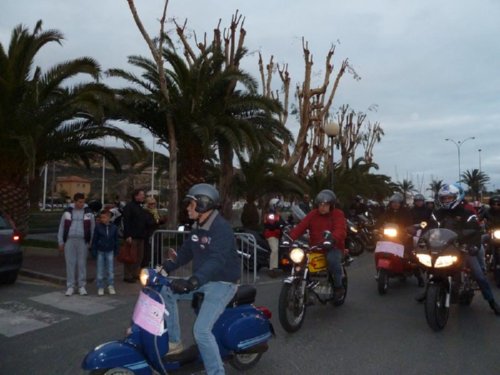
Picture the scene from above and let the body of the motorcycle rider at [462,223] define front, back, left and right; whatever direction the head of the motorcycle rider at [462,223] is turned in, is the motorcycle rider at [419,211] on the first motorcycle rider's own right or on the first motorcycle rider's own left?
on the first motorcycle rider's own right

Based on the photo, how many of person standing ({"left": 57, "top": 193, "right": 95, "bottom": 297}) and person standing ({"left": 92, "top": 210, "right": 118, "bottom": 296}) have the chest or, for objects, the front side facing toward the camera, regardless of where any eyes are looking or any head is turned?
2

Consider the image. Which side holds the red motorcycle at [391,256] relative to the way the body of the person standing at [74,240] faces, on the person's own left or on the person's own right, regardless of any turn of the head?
on the person's own left

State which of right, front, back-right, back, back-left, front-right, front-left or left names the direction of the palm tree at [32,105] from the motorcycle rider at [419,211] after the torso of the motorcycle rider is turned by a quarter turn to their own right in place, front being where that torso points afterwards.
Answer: front

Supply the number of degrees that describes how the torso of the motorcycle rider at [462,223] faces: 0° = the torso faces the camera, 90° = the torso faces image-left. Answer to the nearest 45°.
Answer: approximately 45°

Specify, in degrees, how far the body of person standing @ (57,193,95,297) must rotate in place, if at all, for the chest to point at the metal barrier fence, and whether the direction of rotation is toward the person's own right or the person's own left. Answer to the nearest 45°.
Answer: approximately 135° to the person's own left

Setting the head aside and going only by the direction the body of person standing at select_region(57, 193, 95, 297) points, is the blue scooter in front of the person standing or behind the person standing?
in front

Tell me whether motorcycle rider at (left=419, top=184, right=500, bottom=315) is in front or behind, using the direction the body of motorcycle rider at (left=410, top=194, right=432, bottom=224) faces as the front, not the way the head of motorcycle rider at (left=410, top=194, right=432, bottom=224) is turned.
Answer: in front

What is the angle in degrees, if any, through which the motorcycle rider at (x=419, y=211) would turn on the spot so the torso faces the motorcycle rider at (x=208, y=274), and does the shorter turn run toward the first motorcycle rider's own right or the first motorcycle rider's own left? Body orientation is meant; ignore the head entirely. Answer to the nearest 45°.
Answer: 0° — they already face them

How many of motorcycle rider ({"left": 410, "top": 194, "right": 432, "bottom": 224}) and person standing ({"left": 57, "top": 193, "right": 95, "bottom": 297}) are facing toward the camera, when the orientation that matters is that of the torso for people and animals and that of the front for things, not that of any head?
2

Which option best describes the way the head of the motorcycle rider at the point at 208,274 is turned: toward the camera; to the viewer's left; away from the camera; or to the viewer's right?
to the viewer's left
